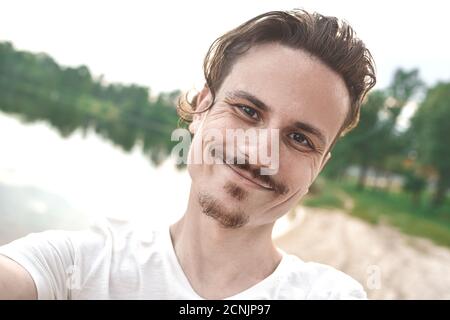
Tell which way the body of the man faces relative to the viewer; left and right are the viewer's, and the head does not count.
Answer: facing the viewer

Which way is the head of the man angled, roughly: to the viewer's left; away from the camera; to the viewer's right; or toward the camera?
toward the camera

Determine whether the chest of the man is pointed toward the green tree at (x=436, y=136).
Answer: no
